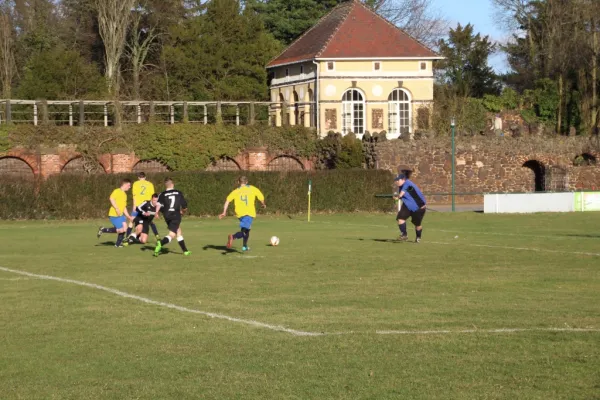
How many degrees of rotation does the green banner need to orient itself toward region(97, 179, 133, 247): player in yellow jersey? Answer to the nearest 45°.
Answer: approximately 45° to its right

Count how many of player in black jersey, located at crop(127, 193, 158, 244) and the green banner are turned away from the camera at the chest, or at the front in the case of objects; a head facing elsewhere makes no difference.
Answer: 0

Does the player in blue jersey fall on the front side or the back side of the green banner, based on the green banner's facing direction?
on the front side

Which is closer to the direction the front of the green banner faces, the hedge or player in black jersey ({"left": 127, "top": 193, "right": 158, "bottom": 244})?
the player in black jersey

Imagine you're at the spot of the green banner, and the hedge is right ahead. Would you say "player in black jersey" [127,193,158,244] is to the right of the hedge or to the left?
left

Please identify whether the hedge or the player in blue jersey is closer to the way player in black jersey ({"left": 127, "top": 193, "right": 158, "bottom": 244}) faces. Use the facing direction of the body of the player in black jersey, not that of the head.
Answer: the player in blue jersey

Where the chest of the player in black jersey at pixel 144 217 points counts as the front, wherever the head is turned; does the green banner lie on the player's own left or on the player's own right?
on the player's own left

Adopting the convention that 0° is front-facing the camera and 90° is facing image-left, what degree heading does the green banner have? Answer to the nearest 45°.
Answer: approximately 0°
